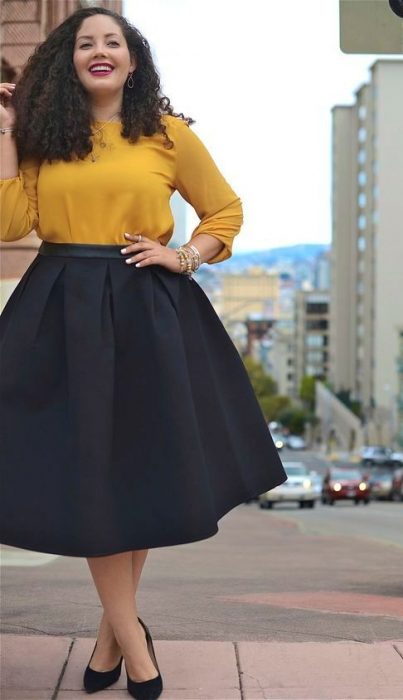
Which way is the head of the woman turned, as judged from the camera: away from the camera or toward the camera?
toward the camera

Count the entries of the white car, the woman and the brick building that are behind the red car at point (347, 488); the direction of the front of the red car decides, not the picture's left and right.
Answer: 0

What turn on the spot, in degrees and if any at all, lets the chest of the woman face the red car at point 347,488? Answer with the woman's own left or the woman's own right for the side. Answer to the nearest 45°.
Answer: approximately 180°

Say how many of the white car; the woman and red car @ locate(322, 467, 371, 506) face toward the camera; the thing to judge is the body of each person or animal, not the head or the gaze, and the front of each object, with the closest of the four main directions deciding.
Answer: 3

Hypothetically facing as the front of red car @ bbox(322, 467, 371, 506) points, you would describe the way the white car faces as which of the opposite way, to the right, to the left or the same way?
the same way

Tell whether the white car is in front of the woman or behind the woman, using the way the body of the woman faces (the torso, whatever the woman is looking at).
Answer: behind

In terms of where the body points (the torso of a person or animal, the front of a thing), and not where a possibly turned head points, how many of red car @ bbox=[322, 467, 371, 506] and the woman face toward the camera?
2

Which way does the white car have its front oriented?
toward the camera

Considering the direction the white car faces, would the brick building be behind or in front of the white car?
in front

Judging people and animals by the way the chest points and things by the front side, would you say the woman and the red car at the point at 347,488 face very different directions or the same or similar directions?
same or similar directions

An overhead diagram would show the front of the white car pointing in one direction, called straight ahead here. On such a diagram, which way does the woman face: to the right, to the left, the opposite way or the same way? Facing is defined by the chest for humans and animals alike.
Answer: the same way

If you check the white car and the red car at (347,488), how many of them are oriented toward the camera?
2

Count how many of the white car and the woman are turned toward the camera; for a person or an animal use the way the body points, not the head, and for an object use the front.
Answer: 2

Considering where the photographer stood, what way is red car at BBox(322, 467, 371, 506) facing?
facing the viewer
